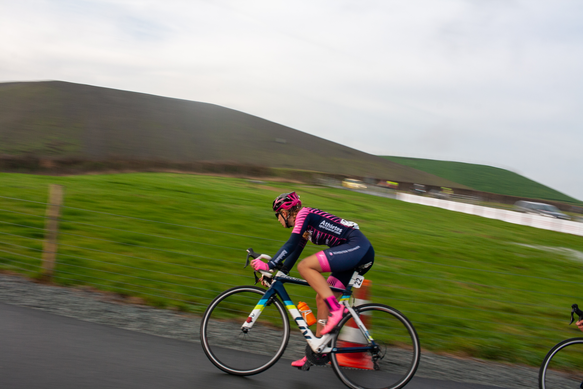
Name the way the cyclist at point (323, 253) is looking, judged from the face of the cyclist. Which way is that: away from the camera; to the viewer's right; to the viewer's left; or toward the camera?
to the viewer's left

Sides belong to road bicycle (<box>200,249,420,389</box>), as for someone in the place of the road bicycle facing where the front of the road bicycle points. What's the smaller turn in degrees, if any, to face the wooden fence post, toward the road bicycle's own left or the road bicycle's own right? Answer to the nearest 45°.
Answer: approximately 45° to the road bicycle's own right

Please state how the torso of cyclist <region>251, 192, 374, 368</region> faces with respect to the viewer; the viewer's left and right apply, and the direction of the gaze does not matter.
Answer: facing to the left of the viewer

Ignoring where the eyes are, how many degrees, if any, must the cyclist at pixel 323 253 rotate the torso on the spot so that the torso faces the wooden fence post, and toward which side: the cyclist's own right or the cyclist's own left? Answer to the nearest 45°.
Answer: approximately 45° to the cyclist's own right

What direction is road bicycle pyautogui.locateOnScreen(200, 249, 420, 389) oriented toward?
to the viewer's left

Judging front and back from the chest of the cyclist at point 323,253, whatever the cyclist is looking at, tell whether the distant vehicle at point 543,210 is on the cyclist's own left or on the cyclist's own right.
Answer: on the cyclist's own right

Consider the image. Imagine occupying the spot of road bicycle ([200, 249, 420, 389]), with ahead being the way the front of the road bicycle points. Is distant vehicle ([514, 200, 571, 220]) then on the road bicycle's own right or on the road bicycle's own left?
on the road bicycle's own right
